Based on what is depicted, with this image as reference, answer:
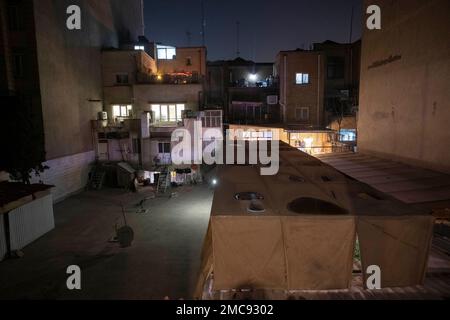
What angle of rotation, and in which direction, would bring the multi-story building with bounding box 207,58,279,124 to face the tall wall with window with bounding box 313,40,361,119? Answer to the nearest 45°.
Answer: approximately 90° to its left

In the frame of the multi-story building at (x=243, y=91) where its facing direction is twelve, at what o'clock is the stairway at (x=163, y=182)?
The stairway is roughly at 1 o'clock from the multi-story building.

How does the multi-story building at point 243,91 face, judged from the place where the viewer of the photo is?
facing the viewer

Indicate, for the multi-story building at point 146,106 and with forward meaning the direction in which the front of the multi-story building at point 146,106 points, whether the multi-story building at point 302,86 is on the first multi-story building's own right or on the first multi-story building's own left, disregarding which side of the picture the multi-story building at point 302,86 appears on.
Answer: on the first multi-story building's own left

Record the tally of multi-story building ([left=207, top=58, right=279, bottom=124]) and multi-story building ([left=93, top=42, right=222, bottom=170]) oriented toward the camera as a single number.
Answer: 2

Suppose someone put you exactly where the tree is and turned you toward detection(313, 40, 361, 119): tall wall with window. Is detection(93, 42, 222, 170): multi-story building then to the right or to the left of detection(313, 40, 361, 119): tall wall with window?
left

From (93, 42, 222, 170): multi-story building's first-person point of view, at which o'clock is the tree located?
The tree is roughly at 1 o'clock from the multi-story building.

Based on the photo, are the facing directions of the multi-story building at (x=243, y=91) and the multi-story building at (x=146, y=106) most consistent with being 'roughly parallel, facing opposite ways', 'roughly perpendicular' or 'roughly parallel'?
roughly parallel

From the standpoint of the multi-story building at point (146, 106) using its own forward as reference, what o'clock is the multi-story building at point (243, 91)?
the multi-story building at point (243, 91) is roughly at 8 o'clock from the multi-story building at point (146, 106).

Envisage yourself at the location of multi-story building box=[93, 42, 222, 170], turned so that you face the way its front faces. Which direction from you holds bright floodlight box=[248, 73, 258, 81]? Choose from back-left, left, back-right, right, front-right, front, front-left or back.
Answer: back-left

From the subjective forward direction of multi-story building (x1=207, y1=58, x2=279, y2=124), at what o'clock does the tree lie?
The tree is roughly at 1 o'clock from the multi-story building.

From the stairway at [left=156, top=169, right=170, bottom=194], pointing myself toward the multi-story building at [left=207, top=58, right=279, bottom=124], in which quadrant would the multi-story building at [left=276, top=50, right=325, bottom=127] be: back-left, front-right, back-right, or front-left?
front-right
